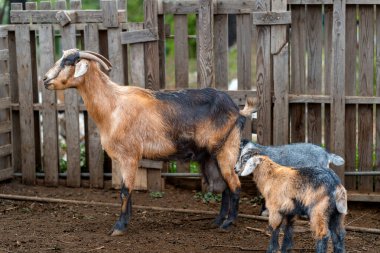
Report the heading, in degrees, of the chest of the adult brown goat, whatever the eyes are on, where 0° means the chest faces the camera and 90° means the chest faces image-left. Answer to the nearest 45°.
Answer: approximately 90°

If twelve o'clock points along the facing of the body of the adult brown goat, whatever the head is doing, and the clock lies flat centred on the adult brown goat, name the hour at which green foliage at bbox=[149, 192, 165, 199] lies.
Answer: The green foliage is roughly at 3 o'clock from the adult brown goat.

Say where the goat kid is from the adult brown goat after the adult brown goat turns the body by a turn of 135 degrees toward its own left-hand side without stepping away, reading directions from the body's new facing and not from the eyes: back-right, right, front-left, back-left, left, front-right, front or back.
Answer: front

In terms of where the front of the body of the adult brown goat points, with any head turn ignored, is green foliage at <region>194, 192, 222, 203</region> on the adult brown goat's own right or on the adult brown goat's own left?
on the adult brown goat's own right

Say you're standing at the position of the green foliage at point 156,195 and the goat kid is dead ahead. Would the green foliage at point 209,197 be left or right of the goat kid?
left
